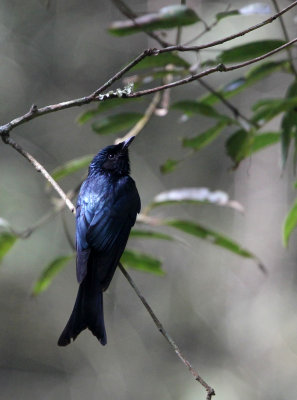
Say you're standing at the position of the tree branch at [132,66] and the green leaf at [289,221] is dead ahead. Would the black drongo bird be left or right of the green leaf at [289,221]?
left

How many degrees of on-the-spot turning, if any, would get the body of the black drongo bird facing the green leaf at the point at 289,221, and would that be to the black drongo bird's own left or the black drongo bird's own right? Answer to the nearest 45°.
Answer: approximately 45° to the black drongo bird's own right

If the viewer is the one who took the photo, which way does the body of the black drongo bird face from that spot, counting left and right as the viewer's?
facing away from the viewer and to the right of the viewer

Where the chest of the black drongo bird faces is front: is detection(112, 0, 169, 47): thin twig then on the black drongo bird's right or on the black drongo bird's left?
on the black drongo bird's right
